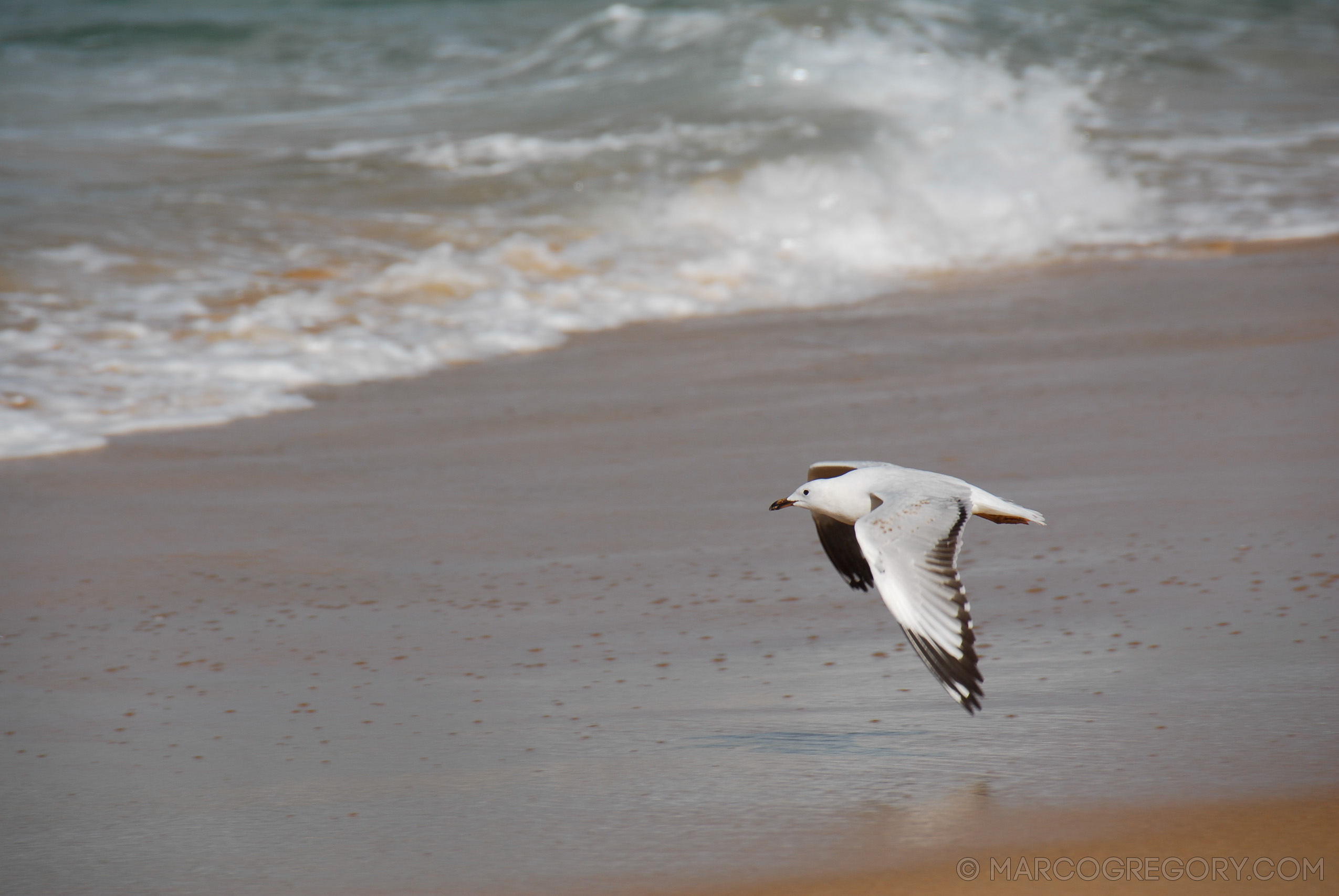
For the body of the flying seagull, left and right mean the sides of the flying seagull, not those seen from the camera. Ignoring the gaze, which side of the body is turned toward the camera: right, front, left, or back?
left
